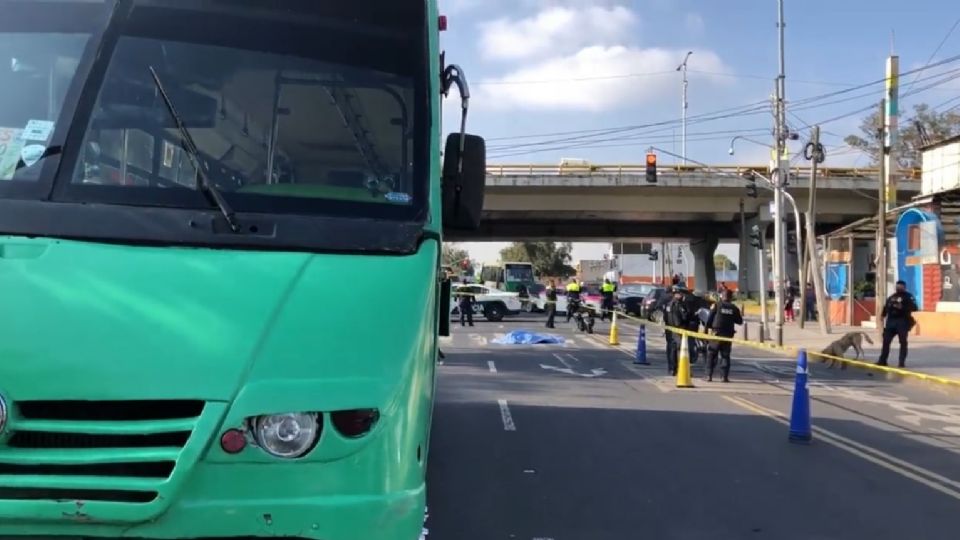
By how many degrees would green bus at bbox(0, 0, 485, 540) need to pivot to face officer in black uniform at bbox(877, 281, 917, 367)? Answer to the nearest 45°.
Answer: approximately 135° to its left

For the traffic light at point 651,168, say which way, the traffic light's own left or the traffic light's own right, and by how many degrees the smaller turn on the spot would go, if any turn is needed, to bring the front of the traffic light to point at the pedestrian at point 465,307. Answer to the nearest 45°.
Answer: approximately 90° to the traffic light's own right

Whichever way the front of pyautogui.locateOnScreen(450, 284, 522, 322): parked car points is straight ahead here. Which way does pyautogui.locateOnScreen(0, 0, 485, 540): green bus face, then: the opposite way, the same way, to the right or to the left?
to the right

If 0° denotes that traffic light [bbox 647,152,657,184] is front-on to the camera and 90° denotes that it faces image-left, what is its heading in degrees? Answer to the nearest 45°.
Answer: approximately 0°

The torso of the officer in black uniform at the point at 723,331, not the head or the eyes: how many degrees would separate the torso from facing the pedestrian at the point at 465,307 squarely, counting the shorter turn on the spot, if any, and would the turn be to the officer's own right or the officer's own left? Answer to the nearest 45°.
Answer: approximately 45° to the officer's own left

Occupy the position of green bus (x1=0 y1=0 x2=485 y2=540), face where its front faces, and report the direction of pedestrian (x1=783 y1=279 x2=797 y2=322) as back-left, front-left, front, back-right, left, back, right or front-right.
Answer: back-left

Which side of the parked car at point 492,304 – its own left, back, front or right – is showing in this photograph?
right
